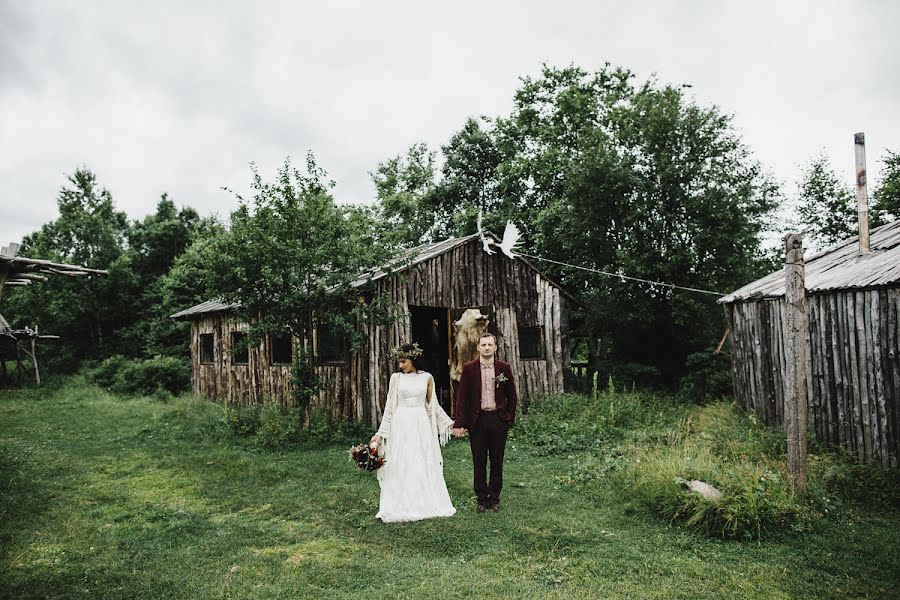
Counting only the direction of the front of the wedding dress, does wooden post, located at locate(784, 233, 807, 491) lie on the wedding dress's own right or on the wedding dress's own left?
on the wedding dress's own left

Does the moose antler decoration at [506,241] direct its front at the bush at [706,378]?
no

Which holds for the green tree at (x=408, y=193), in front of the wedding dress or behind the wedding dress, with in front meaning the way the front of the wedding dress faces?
behind

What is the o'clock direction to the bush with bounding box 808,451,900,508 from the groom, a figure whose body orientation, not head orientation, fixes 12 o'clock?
The bush is roughly at 9 o'clock from the groom.

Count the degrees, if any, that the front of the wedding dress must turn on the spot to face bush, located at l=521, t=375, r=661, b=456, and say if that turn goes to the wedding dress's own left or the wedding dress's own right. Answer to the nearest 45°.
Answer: approximately 135° to the wedding dress's own left

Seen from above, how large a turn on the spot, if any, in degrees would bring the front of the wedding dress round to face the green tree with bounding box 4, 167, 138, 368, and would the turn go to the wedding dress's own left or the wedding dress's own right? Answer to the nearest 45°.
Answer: approximately 135° to the wedding dress's own right

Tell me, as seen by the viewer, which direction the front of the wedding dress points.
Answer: toward the camera

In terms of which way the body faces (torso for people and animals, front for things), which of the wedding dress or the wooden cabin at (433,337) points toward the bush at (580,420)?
the wooden cabin

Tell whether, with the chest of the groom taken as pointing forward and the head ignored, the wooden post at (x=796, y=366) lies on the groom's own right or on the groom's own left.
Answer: on the groom's own left

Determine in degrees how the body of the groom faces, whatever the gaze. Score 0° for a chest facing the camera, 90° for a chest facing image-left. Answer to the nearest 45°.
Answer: approximately 0°

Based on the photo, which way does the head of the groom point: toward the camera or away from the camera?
toward the camera
